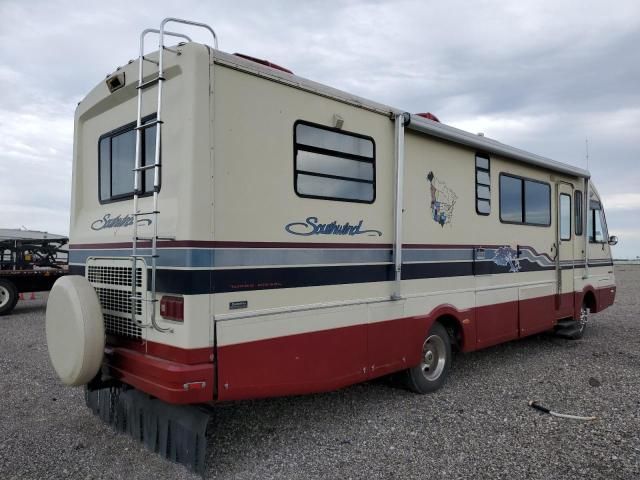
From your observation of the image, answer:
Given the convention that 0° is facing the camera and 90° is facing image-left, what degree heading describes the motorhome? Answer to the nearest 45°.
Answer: approximately 225°

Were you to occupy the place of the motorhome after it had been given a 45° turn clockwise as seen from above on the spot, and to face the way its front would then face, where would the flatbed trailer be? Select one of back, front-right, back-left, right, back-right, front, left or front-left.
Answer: back-left
